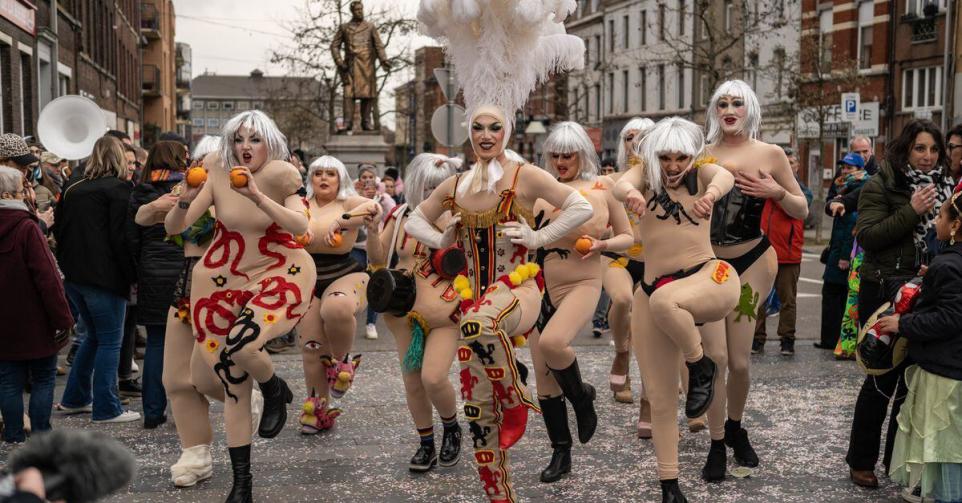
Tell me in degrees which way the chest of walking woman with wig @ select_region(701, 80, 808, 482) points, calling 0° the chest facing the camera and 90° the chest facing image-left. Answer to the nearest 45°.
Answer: approximately 45°

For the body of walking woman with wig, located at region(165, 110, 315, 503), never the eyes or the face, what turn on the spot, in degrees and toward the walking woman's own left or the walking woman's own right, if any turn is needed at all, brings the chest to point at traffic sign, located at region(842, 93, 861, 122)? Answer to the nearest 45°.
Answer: approximately 135° to the walking woman's own left

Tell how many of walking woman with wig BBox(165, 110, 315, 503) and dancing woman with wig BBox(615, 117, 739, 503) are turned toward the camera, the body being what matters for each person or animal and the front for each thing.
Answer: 2

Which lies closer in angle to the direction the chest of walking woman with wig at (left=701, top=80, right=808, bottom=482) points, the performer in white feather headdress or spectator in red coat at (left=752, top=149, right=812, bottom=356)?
the performer in white feather headdress

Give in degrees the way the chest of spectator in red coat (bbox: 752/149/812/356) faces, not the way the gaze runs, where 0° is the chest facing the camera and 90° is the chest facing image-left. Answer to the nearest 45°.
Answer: approximately 45°

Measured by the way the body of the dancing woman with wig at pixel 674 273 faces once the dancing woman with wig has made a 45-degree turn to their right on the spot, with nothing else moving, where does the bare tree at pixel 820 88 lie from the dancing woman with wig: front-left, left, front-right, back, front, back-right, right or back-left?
back-right

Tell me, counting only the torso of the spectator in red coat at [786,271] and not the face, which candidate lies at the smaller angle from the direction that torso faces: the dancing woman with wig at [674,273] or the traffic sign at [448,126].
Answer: the dancing woman with wig

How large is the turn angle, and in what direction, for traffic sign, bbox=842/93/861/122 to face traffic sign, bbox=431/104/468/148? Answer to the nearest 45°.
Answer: approximately 45° to its right

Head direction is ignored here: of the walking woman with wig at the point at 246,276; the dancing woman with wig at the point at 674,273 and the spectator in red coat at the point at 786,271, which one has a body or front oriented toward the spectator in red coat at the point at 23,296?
the spectator in red coat at the point at 786,271

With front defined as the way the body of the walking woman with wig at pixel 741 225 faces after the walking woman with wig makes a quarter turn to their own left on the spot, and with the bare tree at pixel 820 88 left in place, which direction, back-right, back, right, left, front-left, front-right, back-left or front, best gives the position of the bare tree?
back-left
